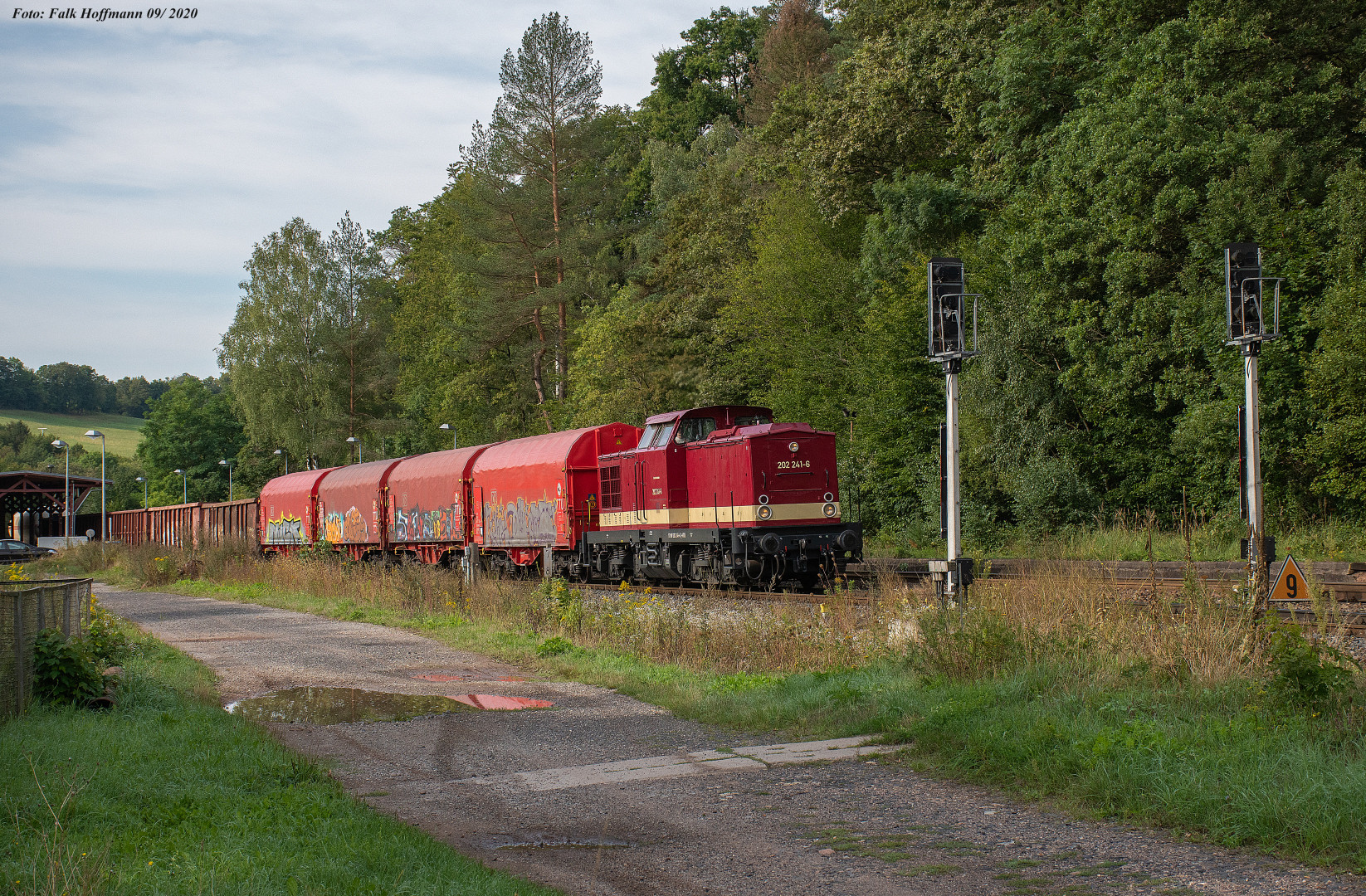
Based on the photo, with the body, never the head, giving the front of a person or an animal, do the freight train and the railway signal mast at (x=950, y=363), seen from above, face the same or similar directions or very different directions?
very different directions

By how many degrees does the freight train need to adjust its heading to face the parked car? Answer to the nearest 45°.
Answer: approximately 180°

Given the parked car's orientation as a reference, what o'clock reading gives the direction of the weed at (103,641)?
The weed is roughly at 3 o'clock from the parked car.

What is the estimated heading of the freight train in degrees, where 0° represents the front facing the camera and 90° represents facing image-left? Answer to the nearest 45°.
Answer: approximately 315°

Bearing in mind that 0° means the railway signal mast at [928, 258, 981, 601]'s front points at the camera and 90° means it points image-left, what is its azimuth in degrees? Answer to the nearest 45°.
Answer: approximately 135°

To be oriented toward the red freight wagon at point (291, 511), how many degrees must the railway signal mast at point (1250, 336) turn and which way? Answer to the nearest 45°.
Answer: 0° — it already faces it

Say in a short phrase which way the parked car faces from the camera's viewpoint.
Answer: facing to the right of the viewer

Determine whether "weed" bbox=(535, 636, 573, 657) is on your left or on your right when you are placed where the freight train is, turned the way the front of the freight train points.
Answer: on your right
